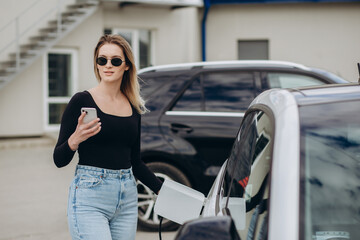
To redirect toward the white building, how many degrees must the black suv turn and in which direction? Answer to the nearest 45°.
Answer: approximately 90° to its left

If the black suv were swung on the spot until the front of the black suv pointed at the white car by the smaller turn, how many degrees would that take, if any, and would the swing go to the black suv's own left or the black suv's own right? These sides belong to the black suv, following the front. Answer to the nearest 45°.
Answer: approximately 90° to the black suv's own right

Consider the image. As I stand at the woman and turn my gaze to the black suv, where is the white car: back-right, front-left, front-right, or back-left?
back-right

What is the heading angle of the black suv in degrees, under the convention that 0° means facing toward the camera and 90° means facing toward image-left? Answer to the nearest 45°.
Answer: approximately 270°

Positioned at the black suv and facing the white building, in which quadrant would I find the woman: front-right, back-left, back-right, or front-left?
back-left

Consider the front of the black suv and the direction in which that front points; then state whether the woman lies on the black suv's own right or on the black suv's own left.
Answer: on the black suv's own right
